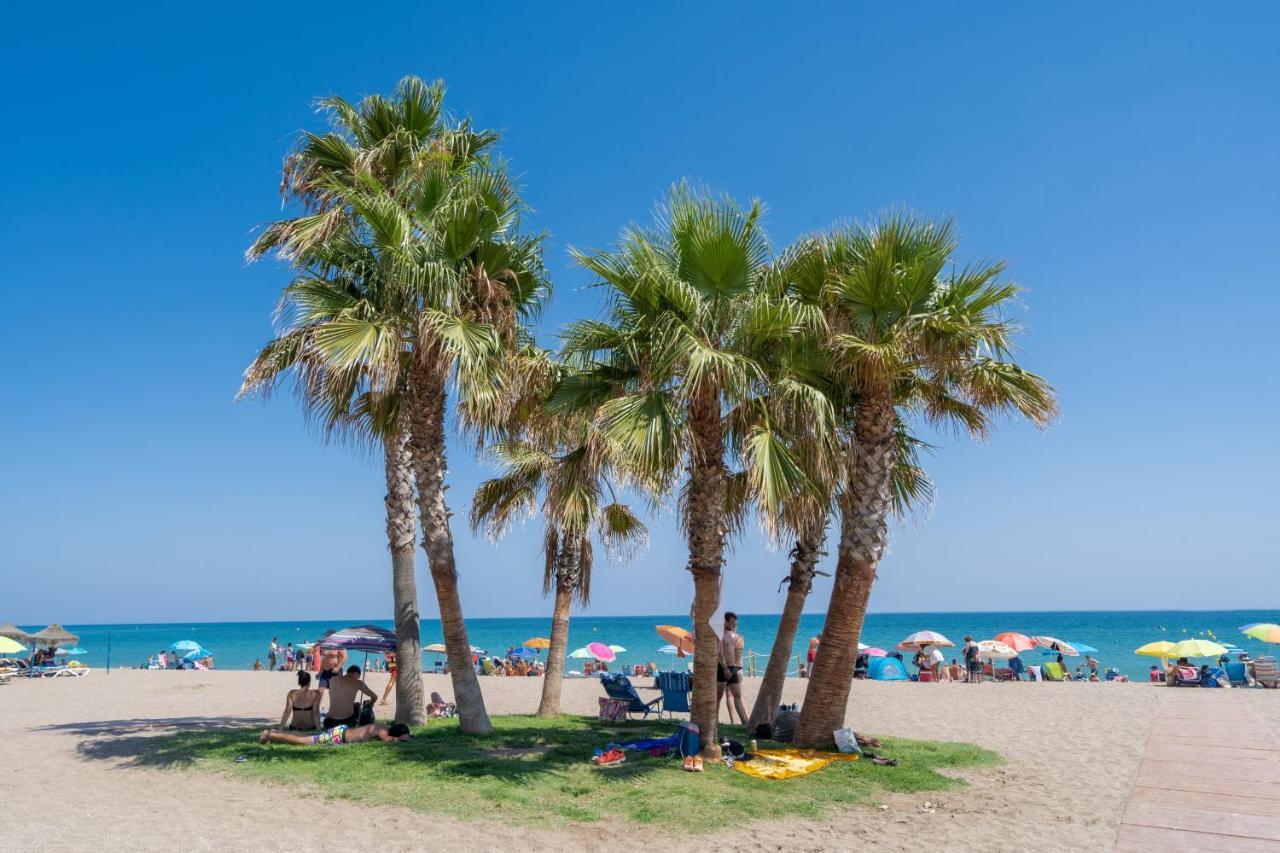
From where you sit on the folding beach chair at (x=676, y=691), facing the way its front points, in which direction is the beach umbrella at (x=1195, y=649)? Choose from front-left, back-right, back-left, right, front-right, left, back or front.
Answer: front-right

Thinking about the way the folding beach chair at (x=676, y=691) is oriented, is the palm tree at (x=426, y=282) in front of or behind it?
behind

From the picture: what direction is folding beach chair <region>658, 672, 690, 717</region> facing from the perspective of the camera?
away from the camera
